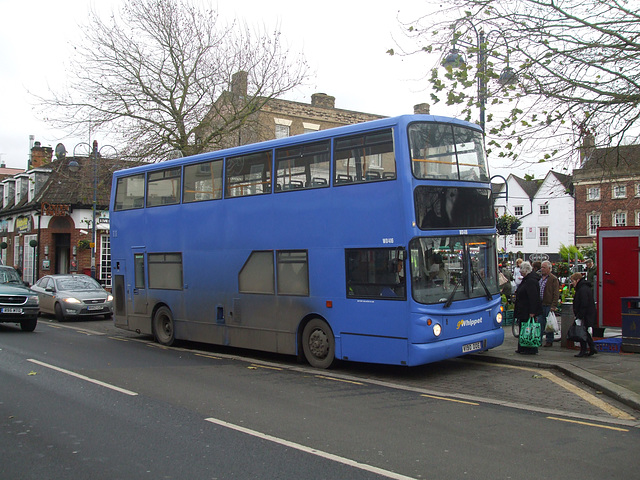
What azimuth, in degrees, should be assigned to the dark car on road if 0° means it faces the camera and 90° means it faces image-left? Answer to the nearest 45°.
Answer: approximately 315°

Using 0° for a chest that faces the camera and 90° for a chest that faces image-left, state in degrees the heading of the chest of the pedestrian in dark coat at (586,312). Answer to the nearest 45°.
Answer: approximately 90°

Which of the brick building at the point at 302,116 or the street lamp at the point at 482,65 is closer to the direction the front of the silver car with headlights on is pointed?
the street lamp

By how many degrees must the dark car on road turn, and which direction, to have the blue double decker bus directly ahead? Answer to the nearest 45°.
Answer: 0° — it already faces it

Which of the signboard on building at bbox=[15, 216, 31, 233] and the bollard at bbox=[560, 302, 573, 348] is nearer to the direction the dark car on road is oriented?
the bollard

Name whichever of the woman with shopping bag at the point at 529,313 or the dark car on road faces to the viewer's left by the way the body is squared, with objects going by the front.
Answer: the woman with shopping bag

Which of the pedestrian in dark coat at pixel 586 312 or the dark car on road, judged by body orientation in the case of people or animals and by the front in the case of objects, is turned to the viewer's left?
the pedestrian in dark coat
